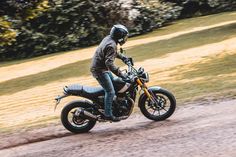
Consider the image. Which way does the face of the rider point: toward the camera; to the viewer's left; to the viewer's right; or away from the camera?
to the viewer's right

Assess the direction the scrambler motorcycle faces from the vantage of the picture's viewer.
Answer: facing to the right of the viewer

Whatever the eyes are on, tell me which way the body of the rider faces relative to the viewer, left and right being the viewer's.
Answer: facing to the right of the viewer
